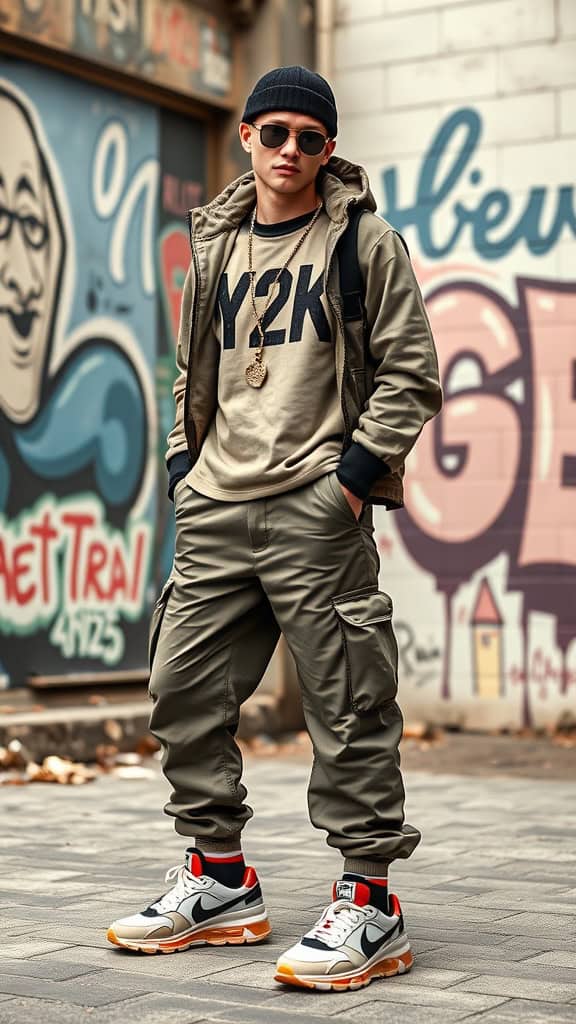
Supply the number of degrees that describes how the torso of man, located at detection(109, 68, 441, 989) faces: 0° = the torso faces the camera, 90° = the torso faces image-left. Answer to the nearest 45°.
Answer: approximately 45°
